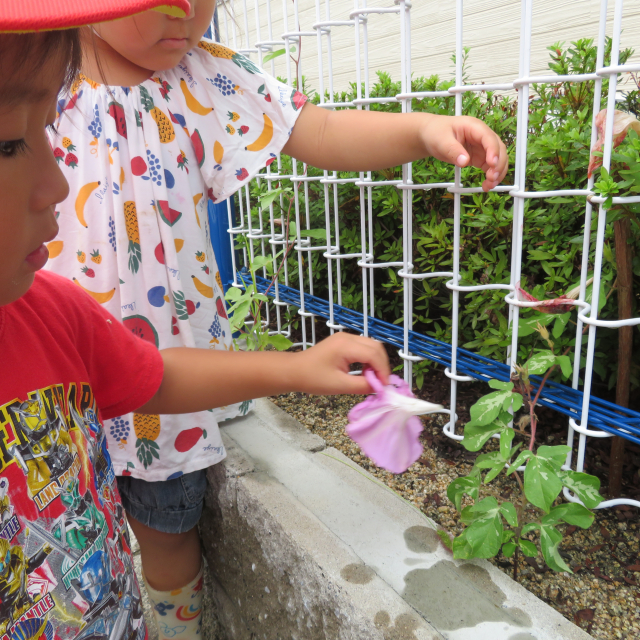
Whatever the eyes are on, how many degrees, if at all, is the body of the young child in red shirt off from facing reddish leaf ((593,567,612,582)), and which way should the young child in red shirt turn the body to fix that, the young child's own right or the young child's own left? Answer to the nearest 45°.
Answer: approximately 45° to the young child's own left

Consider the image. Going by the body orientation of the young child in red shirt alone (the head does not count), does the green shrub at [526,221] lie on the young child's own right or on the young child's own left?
on the young child's own left

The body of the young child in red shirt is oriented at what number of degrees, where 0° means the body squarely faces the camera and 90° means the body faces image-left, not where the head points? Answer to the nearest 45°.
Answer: approximately 315°
